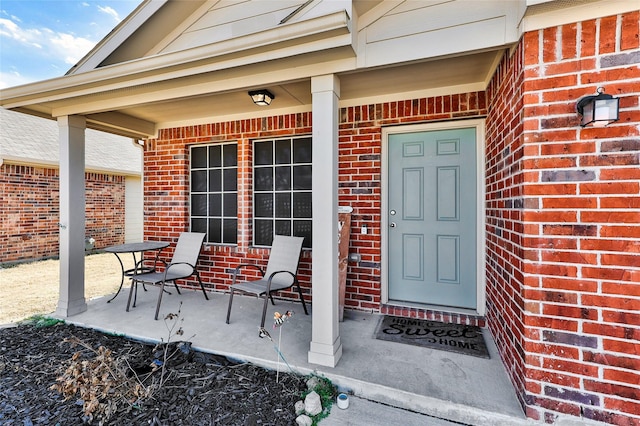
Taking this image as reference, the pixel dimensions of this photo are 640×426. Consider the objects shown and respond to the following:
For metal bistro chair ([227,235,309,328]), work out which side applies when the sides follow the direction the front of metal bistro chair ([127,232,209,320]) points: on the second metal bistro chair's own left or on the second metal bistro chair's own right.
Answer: on the second metal bistro chair's own left

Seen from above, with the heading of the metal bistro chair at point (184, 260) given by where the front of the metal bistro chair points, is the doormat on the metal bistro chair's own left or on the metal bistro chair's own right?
on the metal bistro chair's own left

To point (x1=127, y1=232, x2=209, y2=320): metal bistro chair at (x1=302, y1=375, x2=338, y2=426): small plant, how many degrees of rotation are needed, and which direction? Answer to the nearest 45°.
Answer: approximately 45° to its left

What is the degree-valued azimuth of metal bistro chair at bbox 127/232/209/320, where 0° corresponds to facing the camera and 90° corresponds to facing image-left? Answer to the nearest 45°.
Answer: approximately 45°

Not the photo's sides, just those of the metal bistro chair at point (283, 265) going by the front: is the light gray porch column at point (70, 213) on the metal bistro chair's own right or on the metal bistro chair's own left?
on the metal bistro chair's own right

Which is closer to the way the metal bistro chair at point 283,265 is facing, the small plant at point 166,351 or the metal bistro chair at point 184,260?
the small plant

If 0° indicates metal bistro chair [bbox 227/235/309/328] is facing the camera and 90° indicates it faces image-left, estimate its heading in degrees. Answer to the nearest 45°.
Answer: approximately 45°

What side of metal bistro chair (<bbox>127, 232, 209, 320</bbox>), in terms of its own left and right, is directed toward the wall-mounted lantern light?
left
